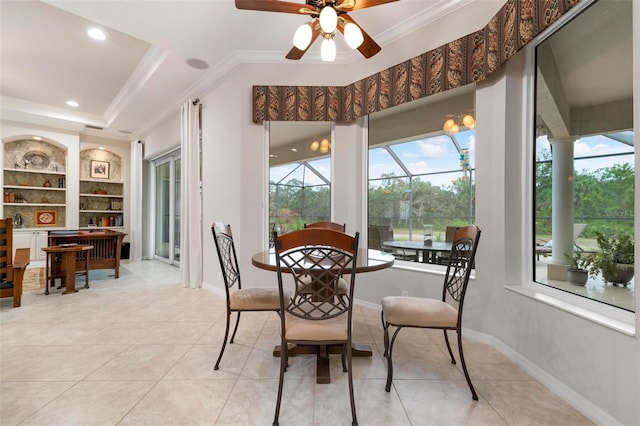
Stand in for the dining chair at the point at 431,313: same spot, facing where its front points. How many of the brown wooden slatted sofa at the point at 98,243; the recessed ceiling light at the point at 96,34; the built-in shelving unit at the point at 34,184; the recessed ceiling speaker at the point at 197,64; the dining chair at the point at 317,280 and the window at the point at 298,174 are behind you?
0

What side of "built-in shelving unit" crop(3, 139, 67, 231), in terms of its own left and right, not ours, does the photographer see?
front

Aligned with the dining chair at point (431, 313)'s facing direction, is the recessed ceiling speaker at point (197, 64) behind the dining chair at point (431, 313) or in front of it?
in front

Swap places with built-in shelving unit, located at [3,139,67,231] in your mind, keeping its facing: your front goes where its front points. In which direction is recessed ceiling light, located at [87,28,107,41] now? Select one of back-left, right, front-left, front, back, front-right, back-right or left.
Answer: front

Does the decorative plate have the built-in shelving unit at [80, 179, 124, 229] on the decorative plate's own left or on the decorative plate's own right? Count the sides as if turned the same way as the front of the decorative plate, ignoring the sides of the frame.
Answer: on the decorative plate's own left

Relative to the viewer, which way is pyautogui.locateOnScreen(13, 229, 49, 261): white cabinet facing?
toward the camera

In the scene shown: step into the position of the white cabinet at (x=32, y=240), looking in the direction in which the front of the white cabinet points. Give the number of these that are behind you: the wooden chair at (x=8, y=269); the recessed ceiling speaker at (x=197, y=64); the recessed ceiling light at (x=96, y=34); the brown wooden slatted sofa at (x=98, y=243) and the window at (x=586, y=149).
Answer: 0

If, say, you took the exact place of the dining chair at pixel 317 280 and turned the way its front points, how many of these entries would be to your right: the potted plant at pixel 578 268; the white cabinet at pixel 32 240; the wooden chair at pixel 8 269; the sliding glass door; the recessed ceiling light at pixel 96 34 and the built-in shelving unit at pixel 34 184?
1

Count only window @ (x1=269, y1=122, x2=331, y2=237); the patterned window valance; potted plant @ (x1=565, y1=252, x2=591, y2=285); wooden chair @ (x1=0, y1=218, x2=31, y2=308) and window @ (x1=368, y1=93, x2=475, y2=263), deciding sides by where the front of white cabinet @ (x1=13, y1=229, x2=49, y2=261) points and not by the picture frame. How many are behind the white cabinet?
0

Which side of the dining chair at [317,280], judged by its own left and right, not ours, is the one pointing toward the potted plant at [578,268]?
right

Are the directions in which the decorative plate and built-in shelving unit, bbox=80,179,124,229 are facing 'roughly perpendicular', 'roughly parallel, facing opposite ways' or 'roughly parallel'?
roughly parallel

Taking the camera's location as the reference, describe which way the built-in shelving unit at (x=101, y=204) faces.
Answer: facing the viewer

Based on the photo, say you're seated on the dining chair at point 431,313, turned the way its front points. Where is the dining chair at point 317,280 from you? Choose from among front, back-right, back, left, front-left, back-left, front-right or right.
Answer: front-left

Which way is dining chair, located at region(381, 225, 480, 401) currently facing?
to the viewer's left

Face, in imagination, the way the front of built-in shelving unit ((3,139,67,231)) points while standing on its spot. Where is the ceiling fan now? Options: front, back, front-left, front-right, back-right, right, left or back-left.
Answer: front

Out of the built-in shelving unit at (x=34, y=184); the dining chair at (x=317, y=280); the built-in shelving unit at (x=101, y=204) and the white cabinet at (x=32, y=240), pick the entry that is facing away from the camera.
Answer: the dining chair

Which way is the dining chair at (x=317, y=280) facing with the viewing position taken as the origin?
facing away from the viewer

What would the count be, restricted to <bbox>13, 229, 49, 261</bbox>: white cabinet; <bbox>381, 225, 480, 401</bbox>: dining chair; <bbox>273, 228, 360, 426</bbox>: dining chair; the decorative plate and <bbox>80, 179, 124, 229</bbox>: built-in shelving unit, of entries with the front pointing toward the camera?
3
